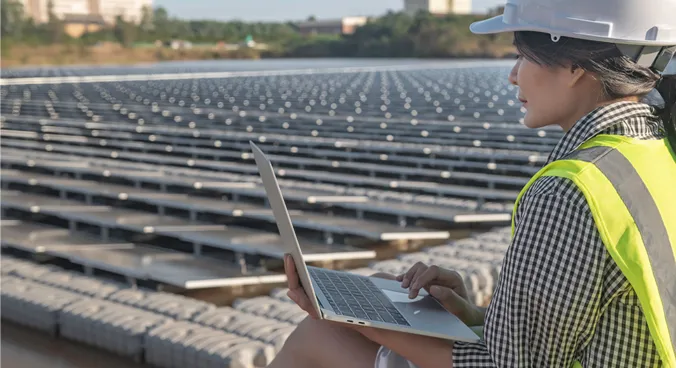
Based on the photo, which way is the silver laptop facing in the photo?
to the viewer's right

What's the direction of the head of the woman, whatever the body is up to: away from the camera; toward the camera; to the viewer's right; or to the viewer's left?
to the viewer's left

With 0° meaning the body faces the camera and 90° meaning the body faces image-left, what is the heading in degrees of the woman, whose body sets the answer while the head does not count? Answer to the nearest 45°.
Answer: approximately 90°
